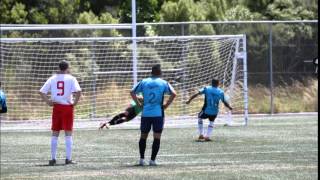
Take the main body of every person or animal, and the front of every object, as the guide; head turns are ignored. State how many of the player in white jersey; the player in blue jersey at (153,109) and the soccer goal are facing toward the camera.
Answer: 1

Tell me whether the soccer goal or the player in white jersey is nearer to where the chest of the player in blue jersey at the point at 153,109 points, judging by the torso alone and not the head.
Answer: the soccer goal

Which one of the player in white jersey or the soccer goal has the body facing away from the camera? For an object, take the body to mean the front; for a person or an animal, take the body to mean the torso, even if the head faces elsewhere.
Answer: the player in white jersey

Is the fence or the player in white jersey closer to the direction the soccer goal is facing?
the player in white jersey

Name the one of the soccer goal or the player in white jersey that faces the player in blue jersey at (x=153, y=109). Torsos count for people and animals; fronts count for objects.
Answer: the soccer goal

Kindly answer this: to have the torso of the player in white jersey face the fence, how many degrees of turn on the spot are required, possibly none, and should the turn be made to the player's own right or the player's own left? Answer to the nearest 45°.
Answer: approximately 45° to the player's own right

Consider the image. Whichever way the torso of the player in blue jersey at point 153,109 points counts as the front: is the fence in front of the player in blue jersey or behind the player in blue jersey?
in front

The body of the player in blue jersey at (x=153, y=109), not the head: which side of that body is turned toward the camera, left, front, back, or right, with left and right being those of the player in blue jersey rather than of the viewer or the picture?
back

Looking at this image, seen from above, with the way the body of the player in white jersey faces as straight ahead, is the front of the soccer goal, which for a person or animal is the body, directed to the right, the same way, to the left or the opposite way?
the opposite way

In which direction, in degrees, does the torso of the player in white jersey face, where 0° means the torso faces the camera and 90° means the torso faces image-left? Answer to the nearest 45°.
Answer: approximately 180°

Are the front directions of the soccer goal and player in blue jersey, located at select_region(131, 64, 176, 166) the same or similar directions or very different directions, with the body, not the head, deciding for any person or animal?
very different directions

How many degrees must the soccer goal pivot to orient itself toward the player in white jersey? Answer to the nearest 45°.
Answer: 0° — it already faces them
